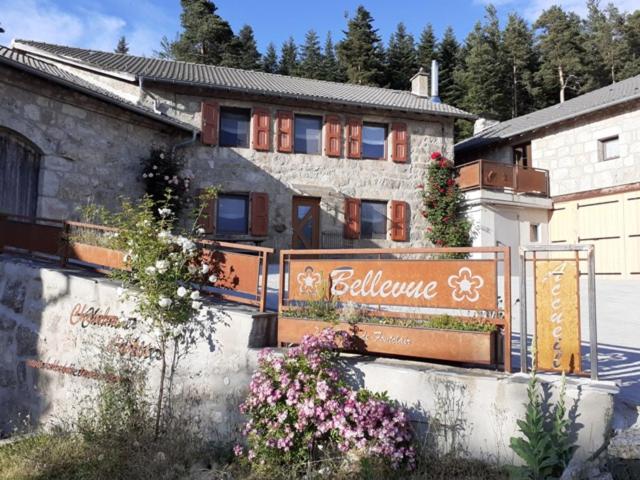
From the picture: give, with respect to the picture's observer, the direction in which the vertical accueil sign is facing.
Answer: facing the viewer

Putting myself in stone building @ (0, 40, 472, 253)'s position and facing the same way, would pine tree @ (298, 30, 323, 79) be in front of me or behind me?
behind

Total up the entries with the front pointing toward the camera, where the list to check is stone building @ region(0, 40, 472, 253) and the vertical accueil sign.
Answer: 2

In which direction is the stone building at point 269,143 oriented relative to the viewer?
toward the camera

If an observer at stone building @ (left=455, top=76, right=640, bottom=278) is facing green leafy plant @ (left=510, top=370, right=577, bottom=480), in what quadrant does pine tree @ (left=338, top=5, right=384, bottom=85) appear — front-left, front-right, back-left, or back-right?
back-right

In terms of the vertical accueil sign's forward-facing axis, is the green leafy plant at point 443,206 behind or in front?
behind

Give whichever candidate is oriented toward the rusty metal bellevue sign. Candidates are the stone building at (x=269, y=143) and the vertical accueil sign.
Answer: the stone building

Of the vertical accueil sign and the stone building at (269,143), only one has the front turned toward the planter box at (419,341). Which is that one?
the stone building

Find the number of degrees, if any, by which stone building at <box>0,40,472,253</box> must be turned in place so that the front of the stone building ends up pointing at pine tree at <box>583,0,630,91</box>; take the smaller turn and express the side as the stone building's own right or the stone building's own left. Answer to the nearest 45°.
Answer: approximately 135° to the stone building's own left

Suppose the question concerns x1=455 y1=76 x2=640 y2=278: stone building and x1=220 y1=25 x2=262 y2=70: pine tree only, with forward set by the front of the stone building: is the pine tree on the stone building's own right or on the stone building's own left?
on the stone building's own right

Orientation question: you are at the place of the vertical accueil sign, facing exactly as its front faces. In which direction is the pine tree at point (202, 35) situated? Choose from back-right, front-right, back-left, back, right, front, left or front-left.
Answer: back-right

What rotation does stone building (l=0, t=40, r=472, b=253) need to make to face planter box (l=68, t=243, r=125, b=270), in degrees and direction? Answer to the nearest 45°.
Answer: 0° — it already faces it

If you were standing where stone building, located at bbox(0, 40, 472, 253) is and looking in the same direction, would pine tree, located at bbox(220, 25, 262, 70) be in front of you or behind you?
behind

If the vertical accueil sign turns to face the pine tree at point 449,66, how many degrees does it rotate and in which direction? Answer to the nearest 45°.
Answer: approximately 180°

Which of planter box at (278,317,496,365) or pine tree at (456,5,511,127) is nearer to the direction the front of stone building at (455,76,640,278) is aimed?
the planter box

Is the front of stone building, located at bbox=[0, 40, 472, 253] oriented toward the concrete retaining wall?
yes

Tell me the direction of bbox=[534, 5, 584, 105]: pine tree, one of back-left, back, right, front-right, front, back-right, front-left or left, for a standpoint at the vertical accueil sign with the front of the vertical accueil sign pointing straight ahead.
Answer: back

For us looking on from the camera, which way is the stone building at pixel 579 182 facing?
facing the viewer and to the left of the viewer
